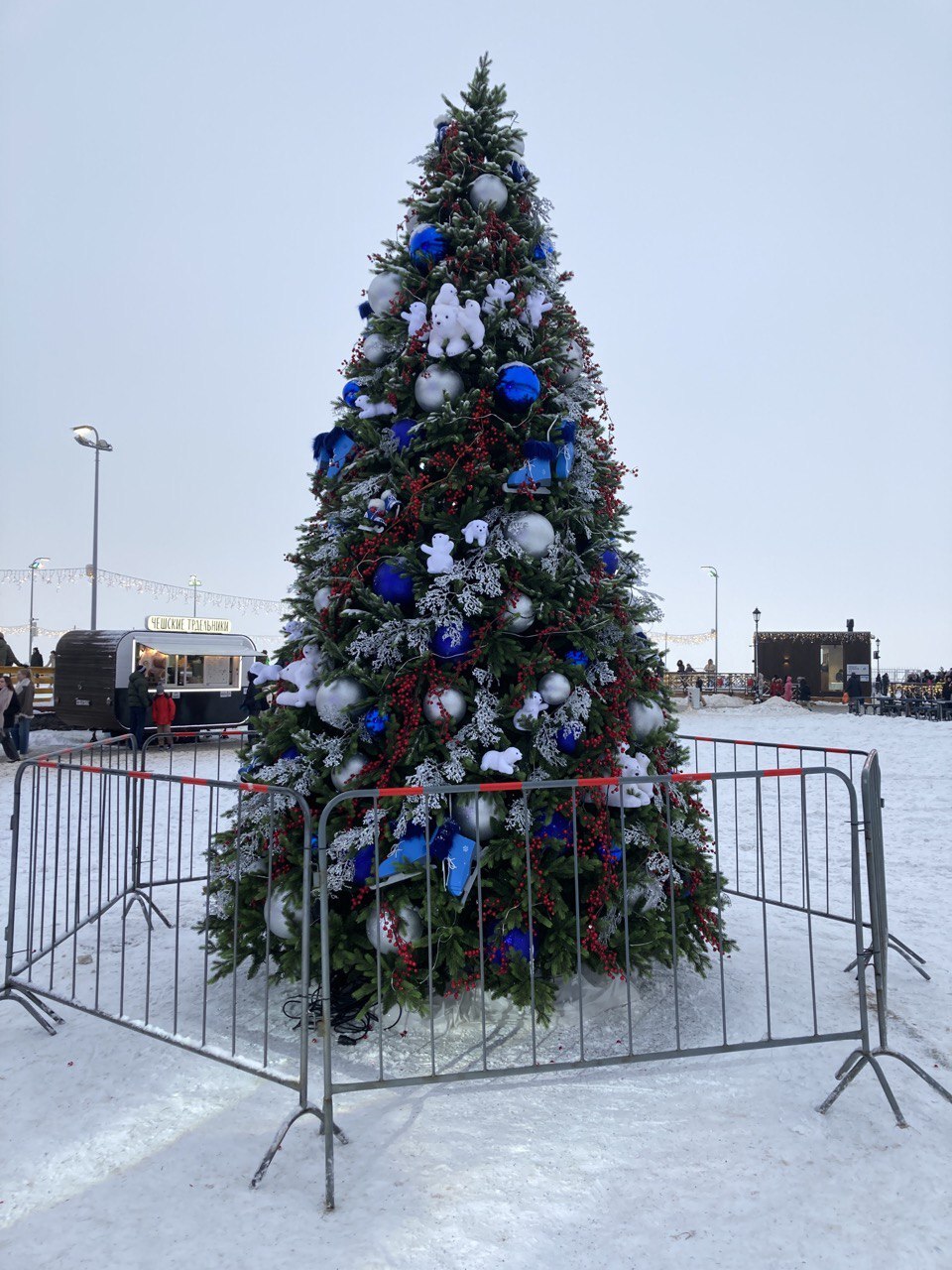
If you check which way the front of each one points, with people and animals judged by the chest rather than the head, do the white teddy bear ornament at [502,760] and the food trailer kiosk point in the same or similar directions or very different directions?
same or similar directions

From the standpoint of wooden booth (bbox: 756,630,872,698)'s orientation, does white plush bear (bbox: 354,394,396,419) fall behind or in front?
in front

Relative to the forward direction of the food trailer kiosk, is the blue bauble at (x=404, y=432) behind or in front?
in front

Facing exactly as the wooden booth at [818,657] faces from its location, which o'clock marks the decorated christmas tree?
The decorated christmas tree is roughly at 12 o'clock from the wooden booth.

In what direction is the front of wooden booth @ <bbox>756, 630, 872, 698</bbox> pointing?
toward the camera

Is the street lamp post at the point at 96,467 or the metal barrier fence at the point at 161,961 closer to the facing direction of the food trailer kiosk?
the metal barrier fence

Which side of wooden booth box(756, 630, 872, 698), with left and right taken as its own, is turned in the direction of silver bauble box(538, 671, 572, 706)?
front

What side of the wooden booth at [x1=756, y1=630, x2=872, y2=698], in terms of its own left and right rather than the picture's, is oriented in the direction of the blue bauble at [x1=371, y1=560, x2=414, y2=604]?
front

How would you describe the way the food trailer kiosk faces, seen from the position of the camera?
facing the viewer and to the right of the viewer
